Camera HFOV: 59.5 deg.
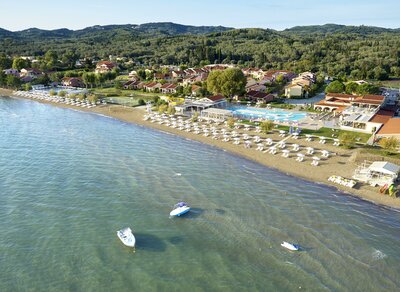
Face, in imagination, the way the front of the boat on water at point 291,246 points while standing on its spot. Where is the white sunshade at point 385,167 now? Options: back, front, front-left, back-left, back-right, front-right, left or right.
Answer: right

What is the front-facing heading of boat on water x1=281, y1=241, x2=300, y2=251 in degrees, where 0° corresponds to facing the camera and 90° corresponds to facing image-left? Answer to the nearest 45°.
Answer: approximately 135°

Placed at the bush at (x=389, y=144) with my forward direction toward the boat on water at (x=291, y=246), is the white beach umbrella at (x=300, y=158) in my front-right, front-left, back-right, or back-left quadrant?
front-right

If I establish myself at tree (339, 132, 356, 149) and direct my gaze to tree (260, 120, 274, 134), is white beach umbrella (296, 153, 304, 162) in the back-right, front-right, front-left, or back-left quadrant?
front-left
